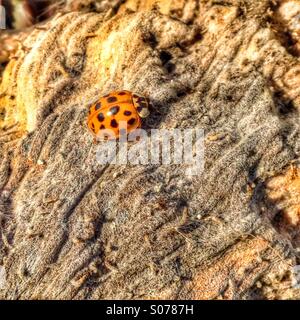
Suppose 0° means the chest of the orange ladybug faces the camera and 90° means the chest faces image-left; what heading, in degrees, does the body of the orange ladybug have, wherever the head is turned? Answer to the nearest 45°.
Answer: approximately 270°
